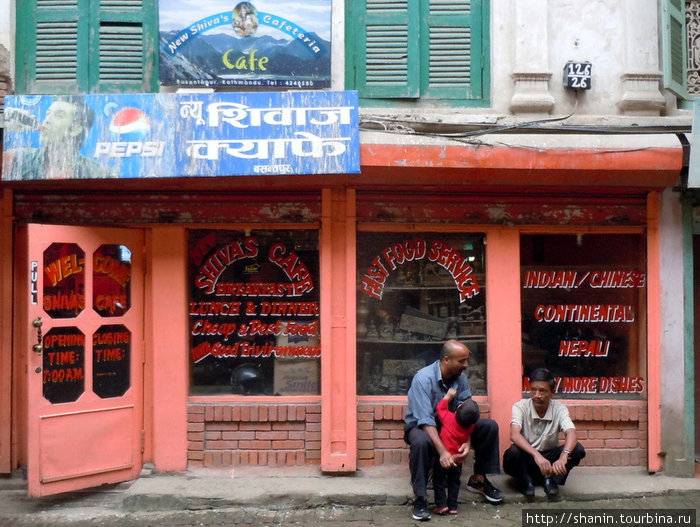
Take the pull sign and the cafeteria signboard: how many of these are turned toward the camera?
2

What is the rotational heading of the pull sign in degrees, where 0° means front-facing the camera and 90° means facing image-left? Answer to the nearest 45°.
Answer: approximately 0°

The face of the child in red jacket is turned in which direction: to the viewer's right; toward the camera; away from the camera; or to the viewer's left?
away from the camera

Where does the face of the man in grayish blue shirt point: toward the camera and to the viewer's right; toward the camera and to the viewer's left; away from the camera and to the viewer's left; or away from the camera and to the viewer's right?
toward the camera and to the viewer's right

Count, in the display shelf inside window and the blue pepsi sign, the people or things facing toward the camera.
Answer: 2

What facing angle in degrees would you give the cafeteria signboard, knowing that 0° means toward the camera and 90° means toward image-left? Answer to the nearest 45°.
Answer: approximately 0°

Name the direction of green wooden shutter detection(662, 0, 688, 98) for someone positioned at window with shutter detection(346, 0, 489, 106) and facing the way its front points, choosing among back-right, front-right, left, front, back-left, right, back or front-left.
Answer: left

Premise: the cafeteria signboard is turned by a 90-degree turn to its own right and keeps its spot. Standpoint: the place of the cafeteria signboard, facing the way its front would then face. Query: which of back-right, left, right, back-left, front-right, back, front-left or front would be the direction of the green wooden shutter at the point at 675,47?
back

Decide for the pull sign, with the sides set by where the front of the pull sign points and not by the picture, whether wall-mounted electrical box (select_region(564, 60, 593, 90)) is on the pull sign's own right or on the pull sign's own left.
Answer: on the pull sign's own left
